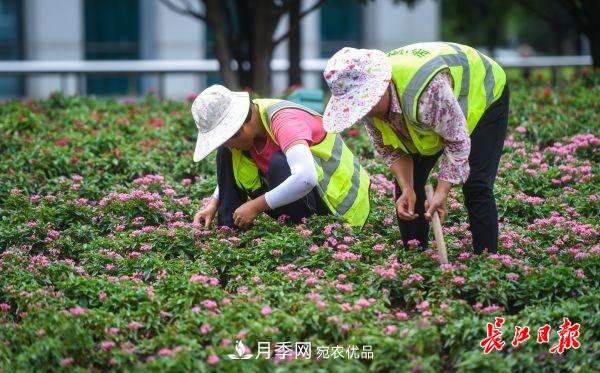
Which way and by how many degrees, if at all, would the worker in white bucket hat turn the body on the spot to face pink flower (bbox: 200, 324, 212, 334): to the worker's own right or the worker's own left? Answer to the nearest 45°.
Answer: approximately 45° to the worker's own left

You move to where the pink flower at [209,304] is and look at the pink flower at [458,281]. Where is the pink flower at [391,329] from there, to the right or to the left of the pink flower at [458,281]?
right

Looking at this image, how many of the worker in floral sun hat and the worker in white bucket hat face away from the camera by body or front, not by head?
0

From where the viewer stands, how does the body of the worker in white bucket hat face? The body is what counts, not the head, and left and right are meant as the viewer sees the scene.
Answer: facing the viewer and to the left of the viewer

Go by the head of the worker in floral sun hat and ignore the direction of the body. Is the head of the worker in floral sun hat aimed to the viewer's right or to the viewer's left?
to the viewer's left

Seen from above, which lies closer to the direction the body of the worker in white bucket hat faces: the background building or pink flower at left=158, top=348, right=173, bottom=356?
the pink flower

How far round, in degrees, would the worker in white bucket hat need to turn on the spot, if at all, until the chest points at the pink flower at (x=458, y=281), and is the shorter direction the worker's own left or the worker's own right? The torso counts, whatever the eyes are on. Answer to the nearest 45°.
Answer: approximately 90° to the worker's own left

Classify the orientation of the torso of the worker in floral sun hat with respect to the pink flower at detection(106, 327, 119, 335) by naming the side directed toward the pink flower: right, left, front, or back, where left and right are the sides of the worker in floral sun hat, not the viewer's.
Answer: front

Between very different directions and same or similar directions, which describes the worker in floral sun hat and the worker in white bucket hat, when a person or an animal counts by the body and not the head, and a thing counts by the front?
same or similar directions

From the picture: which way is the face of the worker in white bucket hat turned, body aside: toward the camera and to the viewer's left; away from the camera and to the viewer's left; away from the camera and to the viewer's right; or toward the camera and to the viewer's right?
toward the camera and to the viewer's left

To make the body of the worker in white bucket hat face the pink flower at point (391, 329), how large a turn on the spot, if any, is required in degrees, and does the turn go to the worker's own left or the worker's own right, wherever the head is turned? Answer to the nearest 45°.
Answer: approximately 45° to the worker's own left

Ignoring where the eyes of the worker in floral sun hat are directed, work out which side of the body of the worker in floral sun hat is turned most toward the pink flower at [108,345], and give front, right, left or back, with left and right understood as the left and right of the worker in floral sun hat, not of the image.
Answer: front

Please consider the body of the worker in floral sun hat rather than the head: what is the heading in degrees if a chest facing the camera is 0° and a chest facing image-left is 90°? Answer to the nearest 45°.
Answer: approximately 45°

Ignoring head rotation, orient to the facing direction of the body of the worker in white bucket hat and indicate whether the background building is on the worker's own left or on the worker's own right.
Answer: on the worker's own right
